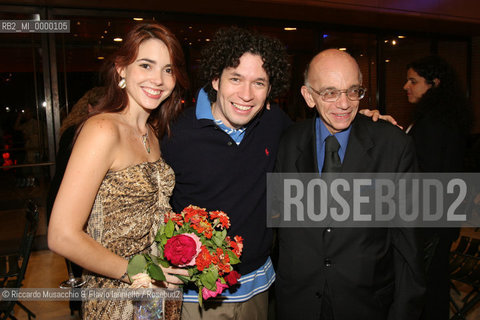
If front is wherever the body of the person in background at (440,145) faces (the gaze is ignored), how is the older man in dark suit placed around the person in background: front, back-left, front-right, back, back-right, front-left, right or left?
left

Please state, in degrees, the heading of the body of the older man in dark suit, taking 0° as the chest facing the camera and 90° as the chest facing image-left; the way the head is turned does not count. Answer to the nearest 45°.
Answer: approximately 0°

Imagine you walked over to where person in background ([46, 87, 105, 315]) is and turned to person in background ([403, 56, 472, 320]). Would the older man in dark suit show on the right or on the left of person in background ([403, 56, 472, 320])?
right

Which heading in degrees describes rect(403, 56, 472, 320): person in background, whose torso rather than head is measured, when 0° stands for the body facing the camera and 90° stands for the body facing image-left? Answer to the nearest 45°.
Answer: approximately 90°

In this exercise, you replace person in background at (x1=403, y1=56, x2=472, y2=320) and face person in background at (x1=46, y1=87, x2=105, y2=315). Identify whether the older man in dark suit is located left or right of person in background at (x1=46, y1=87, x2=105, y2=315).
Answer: left

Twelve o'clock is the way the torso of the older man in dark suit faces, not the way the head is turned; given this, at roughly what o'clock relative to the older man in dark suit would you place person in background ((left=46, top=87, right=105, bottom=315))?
The person in background is roughly at 4 o'clock from the older man in dark suit.

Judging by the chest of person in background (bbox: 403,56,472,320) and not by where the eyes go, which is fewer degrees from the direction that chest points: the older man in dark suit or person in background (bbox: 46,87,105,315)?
the person in background

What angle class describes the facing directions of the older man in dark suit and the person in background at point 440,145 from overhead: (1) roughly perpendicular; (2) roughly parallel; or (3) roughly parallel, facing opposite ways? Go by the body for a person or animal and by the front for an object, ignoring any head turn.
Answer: roughly perpendicular

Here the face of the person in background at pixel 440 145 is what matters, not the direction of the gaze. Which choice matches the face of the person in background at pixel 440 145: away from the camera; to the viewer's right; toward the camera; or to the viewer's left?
to the viewer's left
